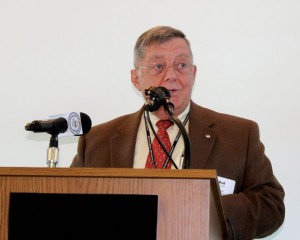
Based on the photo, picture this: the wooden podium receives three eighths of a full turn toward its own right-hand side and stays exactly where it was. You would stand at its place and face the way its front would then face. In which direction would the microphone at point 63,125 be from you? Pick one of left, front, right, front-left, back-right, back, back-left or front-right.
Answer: front

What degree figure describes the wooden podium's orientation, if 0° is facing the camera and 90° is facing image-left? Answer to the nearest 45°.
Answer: approximately 0°

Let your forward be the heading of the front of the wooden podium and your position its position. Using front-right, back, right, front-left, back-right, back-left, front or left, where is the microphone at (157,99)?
back
